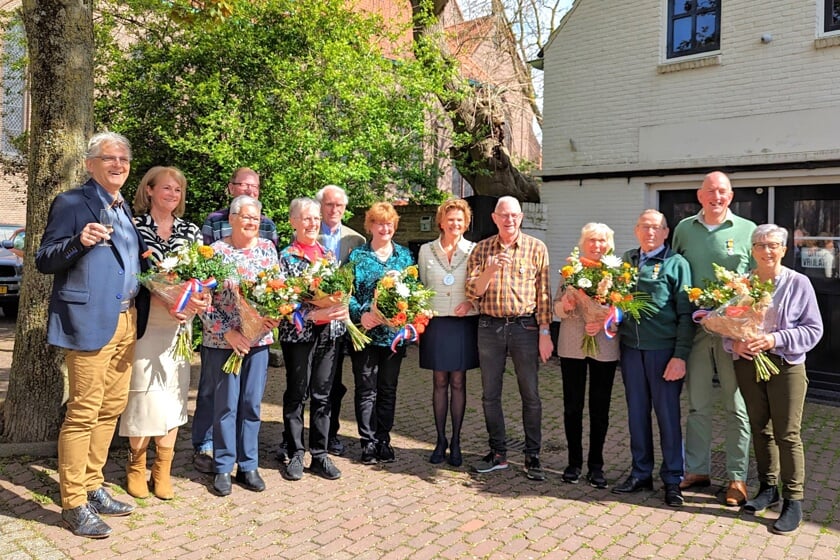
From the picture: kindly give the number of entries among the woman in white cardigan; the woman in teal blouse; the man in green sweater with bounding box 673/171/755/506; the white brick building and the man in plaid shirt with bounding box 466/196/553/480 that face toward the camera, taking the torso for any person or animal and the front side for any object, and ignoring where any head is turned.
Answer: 5

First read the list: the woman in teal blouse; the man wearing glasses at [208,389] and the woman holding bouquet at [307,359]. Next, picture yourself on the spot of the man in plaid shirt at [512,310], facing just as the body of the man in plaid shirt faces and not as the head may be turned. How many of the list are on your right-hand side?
3

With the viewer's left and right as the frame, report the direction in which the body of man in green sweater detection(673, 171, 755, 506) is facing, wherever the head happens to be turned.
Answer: facing the viewer

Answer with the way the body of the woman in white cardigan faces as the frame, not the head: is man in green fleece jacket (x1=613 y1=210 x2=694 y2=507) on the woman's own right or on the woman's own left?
on the woman's own left

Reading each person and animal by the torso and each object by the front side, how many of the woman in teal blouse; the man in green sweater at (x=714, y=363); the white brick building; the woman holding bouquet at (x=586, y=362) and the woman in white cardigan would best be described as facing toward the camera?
5

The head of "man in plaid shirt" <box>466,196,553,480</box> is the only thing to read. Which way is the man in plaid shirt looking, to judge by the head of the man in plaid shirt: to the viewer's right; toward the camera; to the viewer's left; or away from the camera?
toward the camera

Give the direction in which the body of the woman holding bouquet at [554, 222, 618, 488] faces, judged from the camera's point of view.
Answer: toward the camera

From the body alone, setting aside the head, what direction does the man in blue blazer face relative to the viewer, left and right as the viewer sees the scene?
facing the viewer and to the right of the viewer

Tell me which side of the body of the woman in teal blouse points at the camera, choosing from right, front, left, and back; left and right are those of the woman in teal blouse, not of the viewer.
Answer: front

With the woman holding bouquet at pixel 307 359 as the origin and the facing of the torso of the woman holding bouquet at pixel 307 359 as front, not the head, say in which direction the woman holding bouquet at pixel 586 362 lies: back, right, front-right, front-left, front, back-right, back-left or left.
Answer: front-left

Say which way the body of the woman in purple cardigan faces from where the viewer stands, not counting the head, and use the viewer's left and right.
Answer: facing the viewer and to the left of the viewer

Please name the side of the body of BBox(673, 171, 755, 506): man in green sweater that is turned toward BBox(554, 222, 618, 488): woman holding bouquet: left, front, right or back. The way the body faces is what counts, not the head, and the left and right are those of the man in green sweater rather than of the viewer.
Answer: right
